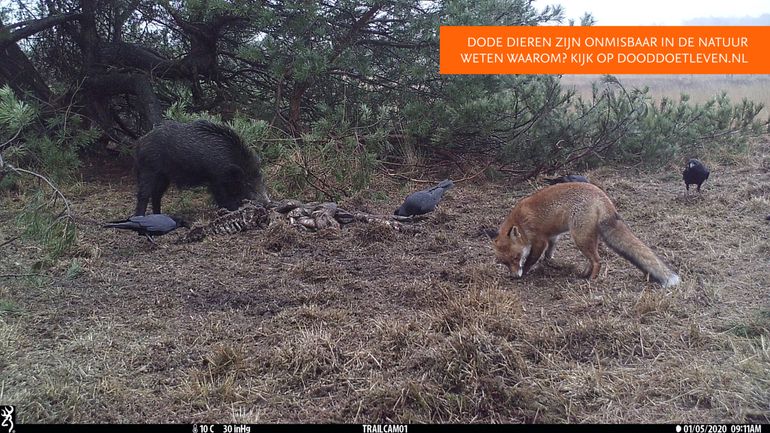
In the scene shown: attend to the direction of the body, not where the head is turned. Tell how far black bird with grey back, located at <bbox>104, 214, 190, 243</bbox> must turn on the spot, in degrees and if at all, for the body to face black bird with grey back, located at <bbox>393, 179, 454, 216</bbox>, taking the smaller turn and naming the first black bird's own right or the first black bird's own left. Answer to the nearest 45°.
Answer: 0° — it already faces it

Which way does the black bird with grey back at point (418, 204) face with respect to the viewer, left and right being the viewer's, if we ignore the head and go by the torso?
facing to the left of the viewer

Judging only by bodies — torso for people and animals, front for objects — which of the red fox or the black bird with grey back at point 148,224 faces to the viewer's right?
the black bird with grey back

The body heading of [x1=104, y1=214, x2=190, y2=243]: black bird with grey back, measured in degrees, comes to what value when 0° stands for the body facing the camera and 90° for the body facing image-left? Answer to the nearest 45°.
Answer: approximately 270°

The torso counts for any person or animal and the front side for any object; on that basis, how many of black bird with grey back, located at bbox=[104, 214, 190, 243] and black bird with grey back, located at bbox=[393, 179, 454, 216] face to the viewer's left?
1

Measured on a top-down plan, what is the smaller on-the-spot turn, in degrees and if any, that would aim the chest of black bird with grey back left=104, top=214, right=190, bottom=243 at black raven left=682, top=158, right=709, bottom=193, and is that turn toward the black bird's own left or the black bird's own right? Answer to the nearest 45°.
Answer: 0° — it already faces it

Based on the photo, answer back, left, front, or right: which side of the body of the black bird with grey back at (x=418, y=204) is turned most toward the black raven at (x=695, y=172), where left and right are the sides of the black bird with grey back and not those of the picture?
back

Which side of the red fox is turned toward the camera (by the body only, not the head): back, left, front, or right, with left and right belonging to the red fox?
left

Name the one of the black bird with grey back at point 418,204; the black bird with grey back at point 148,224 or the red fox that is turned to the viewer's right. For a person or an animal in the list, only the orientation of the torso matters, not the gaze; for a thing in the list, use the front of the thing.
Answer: the black bird with grey back at point 148,224
